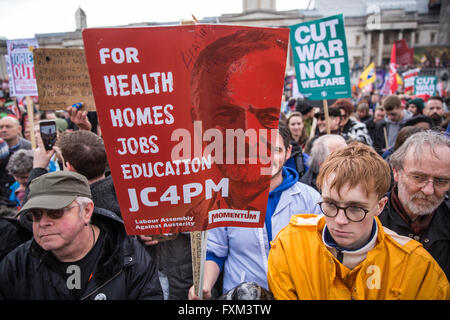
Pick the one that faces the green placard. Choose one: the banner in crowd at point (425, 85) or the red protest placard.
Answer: the banner in crowd

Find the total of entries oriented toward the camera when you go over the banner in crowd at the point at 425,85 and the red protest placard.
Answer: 2

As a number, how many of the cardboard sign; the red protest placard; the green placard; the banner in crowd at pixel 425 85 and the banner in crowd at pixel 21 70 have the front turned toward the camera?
5

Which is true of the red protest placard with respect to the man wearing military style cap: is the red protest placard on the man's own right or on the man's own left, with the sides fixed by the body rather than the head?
on the man's own left

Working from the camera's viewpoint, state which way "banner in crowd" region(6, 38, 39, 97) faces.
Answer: facing the viewer

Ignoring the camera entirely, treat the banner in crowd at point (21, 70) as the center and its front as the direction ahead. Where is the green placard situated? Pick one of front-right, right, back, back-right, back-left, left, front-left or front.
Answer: front-left

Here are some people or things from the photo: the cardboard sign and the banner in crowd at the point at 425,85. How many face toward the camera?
2

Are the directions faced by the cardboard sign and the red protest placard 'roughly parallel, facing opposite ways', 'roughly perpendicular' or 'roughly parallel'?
roughly parallel

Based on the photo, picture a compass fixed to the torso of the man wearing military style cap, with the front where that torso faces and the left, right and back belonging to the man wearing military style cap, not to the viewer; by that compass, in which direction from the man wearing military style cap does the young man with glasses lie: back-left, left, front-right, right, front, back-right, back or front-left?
left

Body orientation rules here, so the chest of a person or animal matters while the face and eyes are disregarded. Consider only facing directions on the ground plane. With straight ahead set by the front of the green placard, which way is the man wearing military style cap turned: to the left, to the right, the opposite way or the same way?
the same way

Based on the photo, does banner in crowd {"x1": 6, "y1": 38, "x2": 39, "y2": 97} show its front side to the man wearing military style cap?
yes

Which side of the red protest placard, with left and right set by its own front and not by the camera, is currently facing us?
front

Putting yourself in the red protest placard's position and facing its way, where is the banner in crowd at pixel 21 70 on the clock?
The banner in crowd is roughly at 5 o'clock from the red protest placard.

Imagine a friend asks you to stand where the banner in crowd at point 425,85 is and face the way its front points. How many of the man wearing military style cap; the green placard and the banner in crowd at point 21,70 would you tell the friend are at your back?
0

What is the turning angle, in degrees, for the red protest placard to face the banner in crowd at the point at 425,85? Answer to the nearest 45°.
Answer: approximately 135° to its left

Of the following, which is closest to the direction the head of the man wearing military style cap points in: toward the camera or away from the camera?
toward the camera

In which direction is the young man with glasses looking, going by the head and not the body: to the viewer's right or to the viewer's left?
to the viewer's left

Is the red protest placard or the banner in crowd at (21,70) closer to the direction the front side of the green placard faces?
the red protest placard

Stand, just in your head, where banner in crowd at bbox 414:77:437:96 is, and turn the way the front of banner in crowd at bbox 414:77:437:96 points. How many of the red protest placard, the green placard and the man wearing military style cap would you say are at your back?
0

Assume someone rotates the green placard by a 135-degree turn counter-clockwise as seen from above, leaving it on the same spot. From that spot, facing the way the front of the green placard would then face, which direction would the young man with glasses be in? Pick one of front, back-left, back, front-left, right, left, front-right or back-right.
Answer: back-right

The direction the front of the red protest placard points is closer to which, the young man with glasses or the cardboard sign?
the young man with glasses
